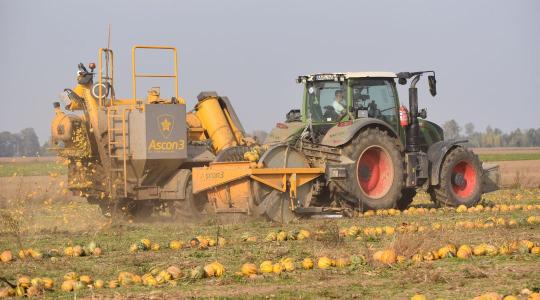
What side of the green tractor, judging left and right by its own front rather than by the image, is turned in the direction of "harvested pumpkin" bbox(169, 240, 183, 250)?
back

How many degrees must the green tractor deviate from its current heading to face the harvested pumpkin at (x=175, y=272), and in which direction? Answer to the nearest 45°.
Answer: approximately 135° to its right

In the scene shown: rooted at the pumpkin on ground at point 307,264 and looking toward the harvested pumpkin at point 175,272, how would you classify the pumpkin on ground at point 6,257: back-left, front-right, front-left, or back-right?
front-right

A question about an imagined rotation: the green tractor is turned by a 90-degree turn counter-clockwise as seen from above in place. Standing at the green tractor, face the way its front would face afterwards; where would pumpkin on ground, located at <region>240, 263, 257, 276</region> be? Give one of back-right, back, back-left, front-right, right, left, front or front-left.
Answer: back-left

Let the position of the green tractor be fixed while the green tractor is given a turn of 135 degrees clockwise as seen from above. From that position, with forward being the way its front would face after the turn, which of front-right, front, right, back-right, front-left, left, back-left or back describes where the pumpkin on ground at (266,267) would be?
front

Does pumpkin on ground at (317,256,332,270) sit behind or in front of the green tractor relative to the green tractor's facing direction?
behind

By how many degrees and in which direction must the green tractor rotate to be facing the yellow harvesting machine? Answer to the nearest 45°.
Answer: approximately 135° to its left

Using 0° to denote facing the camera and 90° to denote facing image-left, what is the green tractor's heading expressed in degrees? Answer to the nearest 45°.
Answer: approximately 225°
